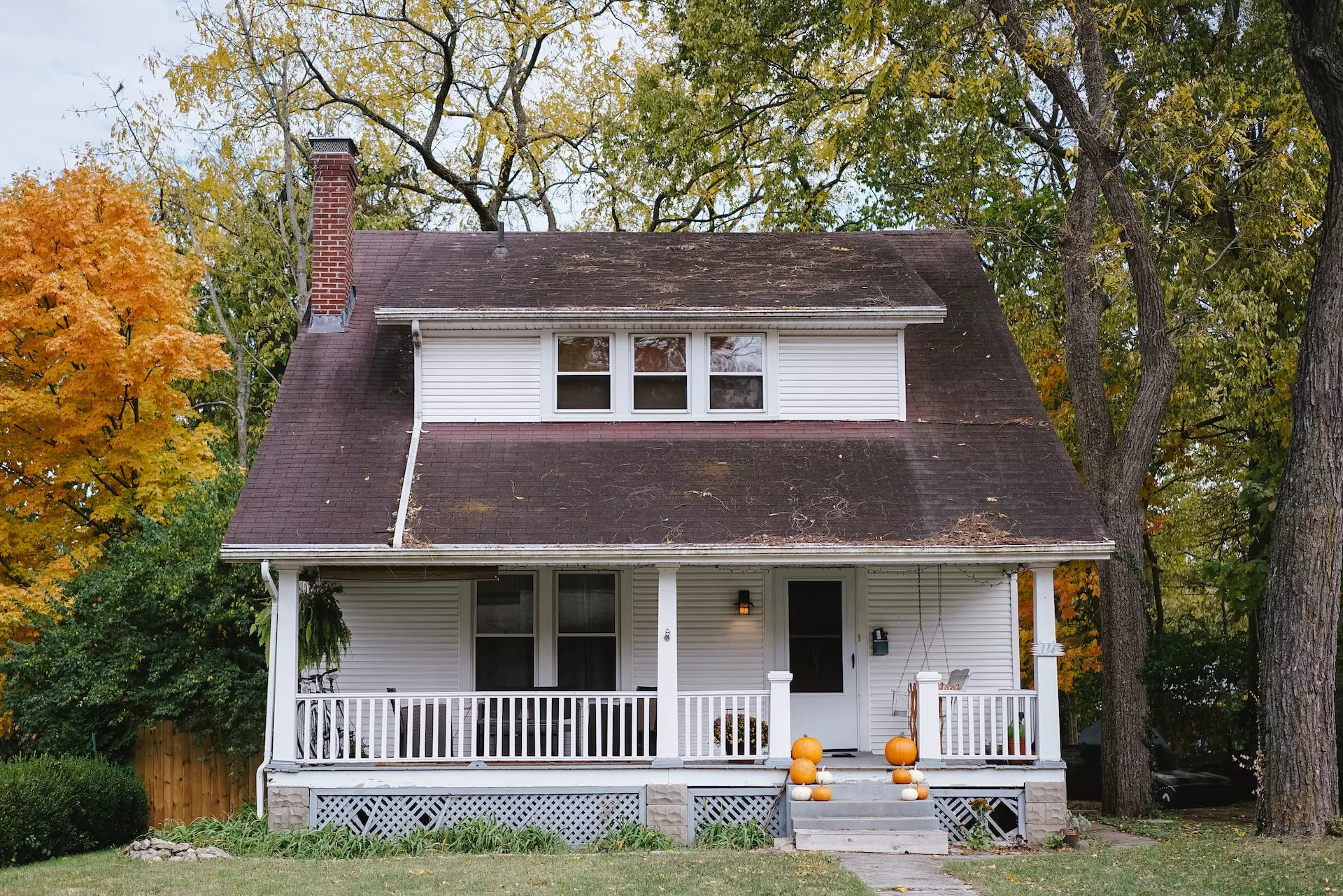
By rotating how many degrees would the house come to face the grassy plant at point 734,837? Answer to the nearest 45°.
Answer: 0° — it already faces it

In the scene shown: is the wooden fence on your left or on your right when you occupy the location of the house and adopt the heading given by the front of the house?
on your right

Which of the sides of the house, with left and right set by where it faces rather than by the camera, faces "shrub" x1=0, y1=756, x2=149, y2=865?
right

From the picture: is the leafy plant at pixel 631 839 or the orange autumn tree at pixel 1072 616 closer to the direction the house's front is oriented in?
the leafy plant

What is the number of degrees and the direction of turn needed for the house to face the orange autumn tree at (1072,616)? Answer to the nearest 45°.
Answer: approximately 135° to its left

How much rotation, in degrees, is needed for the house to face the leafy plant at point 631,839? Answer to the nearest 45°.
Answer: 0° — it already faces it

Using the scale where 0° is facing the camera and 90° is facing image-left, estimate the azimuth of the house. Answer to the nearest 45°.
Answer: approximately 0°

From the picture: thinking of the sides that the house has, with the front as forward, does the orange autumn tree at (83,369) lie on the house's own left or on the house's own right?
on the house's own right
